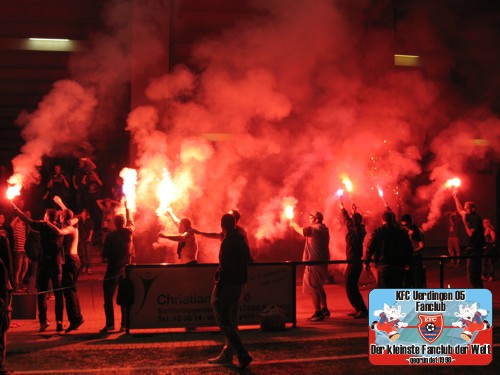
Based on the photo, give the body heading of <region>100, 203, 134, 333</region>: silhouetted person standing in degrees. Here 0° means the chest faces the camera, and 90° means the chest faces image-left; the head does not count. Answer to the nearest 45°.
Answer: approximately 180°

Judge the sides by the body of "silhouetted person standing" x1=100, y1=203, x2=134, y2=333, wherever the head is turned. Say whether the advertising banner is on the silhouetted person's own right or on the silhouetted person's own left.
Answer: on the silhouetted person's own right

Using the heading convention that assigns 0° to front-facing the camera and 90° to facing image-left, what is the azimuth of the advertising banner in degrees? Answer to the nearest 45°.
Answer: approximately 0°

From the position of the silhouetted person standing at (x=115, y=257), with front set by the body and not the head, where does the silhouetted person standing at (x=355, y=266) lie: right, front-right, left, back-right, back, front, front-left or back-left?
right

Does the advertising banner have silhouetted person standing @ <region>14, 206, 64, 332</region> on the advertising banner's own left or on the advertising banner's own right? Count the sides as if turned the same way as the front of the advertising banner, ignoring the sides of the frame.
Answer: on the advertising banner's own right

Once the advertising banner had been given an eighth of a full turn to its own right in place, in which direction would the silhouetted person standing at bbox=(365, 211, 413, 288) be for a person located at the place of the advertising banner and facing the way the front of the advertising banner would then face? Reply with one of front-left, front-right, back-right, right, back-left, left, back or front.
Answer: back-left

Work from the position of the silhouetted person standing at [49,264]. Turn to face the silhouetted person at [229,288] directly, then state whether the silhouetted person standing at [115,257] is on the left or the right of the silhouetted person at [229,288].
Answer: left

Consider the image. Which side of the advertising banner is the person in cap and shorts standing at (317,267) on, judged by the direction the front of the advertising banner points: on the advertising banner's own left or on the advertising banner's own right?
on the advertising banner's own left

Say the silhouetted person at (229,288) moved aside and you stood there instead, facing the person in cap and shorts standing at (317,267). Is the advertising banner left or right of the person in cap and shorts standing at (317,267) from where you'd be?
left

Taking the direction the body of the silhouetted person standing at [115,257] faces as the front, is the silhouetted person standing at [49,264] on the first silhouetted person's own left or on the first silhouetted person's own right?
on the first silhouetted person's own left
